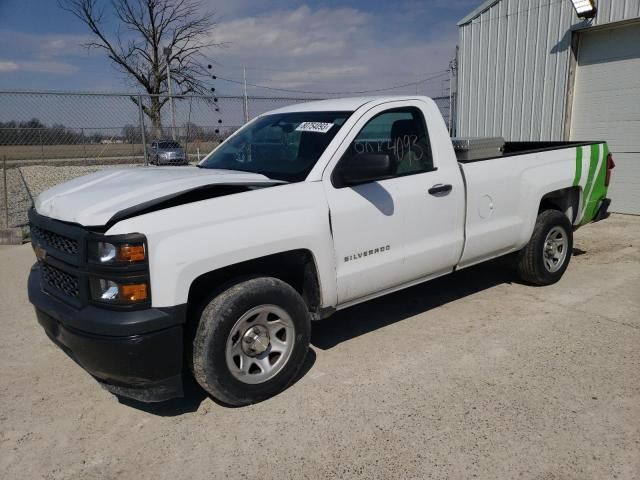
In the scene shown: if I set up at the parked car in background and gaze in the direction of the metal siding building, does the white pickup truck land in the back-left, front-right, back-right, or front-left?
front-right

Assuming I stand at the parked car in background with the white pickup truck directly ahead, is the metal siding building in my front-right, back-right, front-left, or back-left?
front-left

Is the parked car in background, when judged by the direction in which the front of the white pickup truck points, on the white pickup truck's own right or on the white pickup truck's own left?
on the white pickup truck's own right

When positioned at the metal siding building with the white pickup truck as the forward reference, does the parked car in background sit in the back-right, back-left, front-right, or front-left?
back-right

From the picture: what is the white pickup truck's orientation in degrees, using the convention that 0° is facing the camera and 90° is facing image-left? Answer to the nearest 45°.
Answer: approximately 45°

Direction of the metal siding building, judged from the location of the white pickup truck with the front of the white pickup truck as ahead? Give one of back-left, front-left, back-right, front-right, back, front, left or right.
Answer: back

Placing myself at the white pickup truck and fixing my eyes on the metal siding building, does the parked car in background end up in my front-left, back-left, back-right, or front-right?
front-left
